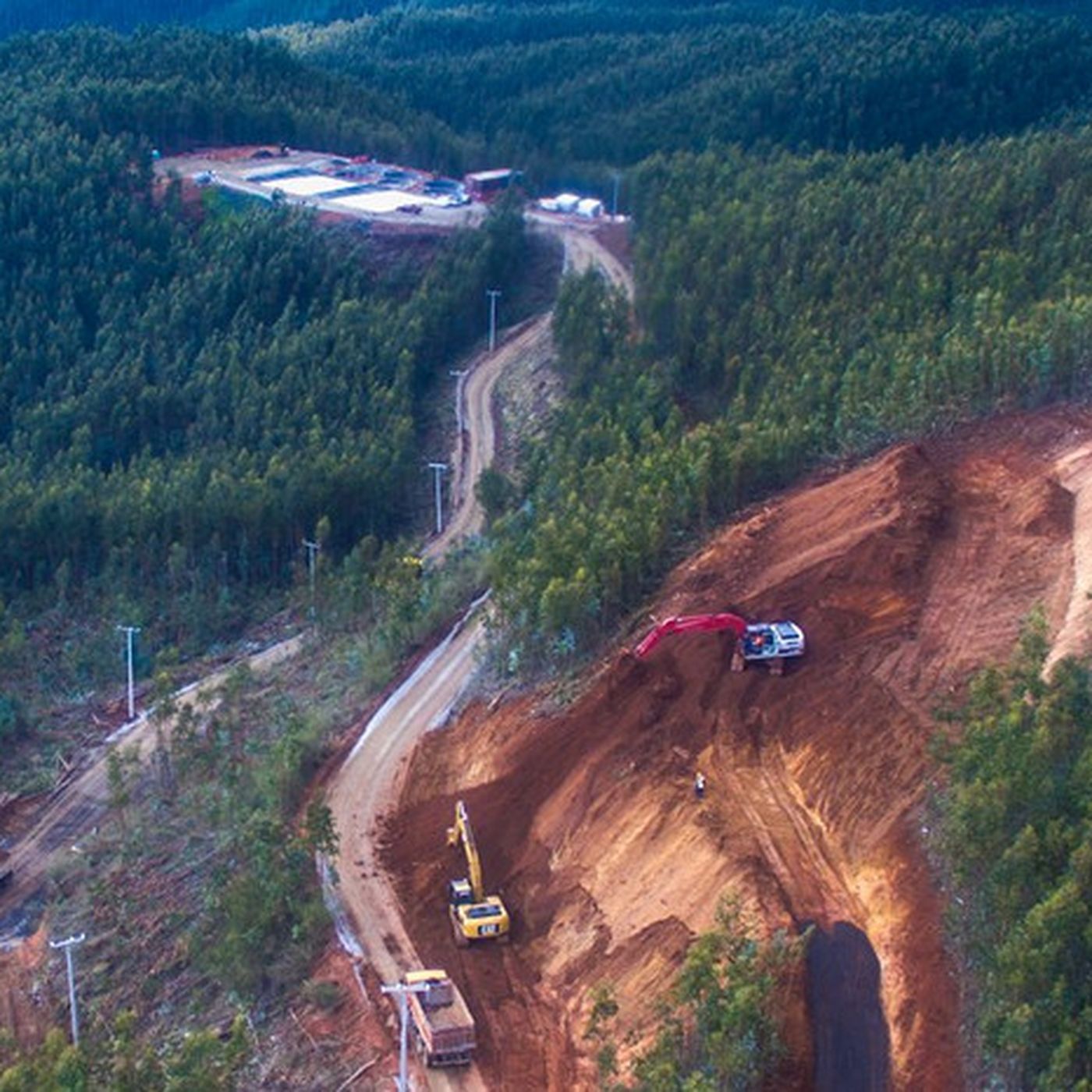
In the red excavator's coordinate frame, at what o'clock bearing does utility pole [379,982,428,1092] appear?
The utility pole is roughly at 10 o'clock from the red excavator.

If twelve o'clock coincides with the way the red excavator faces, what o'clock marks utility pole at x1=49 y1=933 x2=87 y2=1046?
The utility pole is roughly at 11 o'clock from the red excavator.

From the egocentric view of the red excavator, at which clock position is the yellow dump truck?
The yellow dump truck is roughly at 10 o'clock from the red excavator.

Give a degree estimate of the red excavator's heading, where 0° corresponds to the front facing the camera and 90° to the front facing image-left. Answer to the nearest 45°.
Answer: approximately 90°

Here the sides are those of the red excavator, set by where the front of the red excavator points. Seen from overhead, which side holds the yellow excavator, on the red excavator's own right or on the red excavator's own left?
on the red excavator's own left
